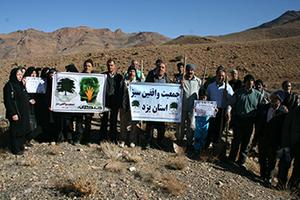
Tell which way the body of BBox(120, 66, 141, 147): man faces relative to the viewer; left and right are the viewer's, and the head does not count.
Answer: facing the viewer

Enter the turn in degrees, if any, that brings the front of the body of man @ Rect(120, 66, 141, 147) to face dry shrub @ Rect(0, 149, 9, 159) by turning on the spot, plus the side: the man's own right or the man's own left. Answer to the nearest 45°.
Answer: approximately 90° to the man's own right

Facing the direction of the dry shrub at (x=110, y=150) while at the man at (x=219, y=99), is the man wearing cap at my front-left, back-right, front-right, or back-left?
front-right

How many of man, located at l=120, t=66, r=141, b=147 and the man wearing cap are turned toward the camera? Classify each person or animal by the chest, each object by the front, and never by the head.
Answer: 2

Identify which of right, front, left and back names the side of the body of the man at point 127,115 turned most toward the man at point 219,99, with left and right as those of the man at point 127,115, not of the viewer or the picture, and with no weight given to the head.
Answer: left

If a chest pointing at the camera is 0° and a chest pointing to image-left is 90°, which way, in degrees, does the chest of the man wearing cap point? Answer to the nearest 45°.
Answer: approximately 0°

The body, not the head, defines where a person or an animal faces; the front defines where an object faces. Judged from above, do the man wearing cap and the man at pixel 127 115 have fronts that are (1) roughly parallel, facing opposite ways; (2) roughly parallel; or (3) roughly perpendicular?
roughly parallel

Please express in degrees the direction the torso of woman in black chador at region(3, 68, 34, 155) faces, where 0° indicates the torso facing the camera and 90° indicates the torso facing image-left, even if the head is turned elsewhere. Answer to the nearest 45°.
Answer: approximately 315°

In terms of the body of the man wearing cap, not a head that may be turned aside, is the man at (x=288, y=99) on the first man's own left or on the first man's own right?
on the first man's own left

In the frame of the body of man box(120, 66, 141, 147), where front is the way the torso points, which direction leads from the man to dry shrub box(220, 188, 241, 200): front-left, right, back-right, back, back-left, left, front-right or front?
front-left

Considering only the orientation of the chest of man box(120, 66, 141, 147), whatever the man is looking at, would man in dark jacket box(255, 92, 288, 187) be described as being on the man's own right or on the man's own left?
on the man's own left

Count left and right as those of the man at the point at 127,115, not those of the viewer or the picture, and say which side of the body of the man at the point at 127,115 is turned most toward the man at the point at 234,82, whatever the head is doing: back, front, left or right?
left
